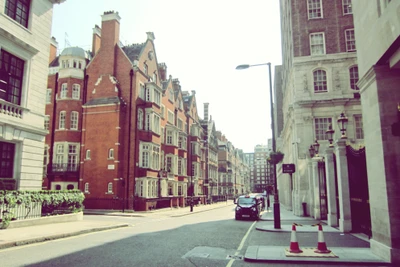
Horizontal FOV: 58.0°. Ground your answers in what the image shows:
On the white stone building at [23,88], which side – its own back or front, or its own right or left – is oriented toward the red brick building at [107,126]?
left

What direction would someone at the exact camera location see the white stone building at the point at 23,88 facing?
facing the viewer and to the right of the viewer
